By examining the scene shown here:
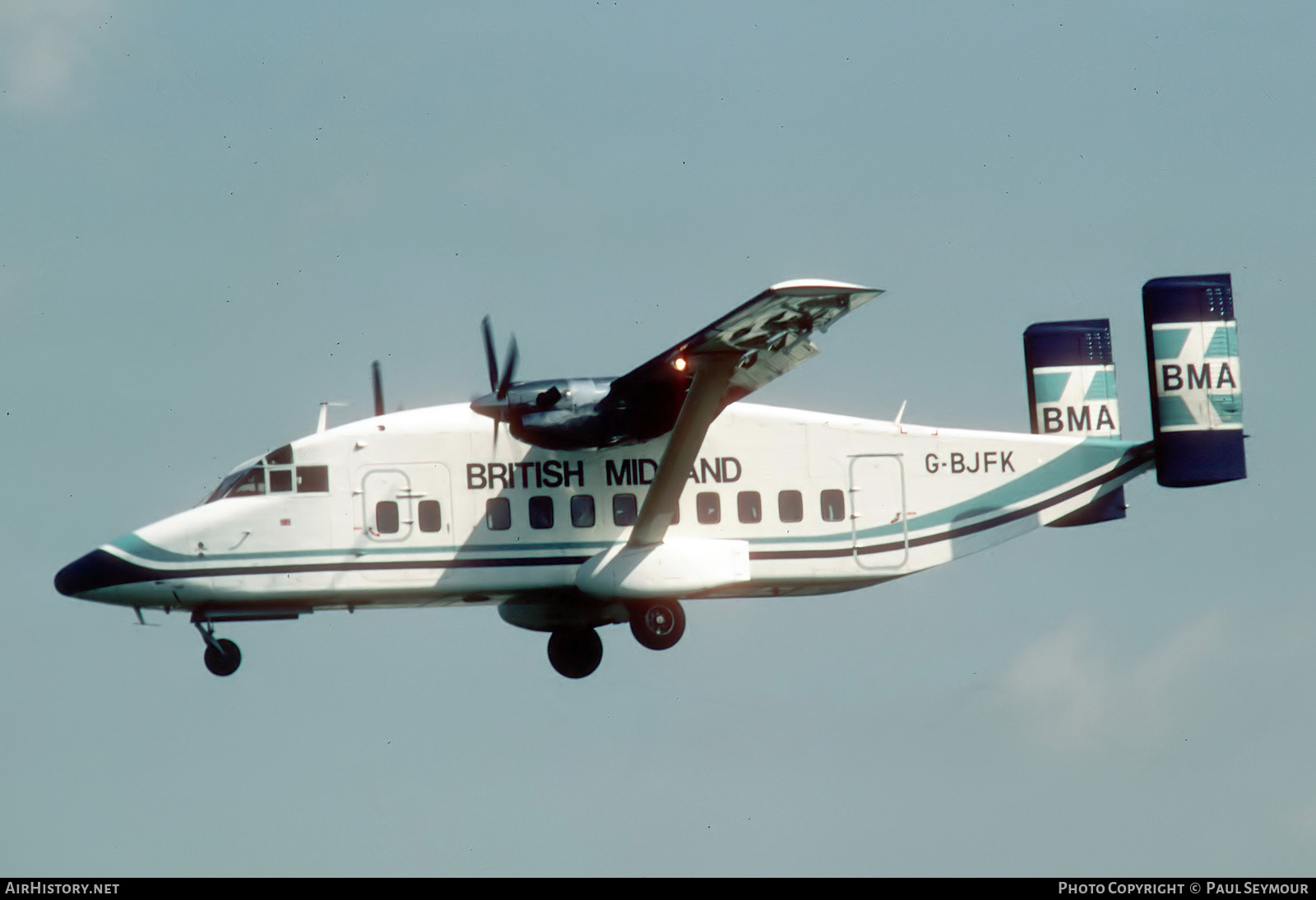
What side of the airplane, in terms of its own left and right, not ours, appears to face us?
left
